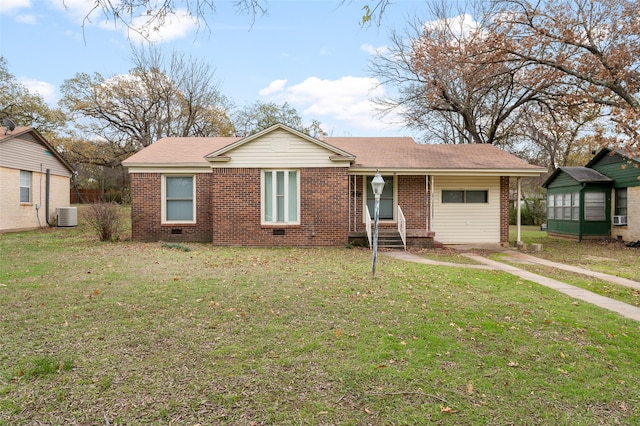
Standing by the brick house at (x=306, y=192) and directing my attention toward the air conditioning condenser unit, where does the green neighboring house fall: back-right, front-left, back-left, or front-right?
back-right

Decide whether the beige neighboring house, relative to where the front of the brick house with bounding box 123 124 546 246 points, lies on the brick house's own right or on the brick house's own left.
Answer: on the brick house's own right

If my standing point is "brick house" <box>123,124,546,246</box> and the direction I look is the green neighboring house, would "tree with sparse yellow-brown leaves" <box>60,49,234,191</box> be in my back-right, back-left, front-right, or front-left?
back-left

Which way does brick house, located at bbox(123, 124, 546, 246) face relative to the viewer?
toward the camera

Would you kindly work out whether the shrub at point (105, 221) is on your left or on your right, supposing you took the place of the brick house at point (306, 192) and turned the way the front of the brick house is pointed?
on your right

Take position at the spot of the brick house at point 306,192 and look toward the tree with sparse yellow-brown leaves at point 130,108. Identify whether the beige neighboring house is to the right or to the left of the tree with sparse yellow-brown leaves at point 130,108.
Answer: left

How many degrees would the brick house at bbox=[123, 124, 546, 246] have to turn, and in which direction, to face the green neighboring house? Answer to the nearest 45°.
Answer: approximately 90° to its left

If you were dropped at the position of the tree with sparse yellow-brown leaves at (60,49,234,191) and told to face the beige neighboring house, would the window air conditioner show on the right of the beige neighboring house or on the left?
left

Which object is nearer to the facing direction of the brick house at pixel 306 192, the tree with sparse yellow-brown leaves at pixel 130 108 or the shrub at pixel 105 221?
the shrub

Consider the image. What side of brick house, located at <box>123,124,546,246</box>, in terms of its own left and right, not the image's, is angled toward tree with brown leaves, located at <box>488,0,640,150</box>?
left

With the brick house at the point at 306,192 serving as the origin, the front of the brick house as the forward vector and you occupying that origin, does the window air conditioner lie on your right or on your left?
on your left

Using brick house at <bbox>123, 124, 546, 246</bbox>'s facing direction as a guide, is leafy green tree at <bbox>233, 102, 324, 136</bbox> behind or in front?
behind
